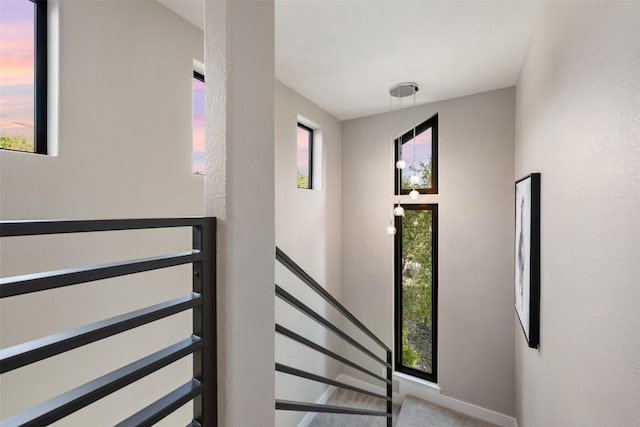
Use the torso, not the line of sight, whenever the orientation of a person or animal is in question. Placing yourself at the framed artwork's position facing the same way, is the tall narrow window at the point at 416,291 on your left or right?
on your right

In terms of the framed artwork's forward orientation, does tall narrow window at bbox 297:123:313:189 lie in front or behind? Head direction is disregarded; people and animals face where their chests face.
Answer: in front

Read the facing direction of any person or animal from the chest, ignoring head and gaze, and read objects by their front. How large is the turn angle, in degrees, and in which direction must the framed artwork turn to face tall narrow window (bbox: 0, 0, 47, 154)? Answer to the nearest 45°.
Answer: approximately 45° to its left

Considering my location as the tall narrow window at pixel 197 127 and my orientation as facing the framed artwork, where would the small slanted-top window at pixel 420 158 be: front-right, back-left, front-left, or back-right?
front-left

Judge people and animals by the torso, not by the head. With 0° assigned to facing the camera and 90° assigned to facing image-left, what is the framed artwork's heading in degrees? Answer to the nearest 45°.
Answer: approximately 90°

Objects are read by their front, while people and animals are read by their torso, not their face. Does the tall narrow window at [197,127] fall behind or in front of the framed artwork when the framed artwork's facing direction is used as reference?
in front

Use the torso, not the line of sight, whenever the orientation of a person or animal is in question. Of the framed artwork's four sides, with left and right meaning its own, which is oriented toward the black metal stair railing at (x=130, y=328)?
left

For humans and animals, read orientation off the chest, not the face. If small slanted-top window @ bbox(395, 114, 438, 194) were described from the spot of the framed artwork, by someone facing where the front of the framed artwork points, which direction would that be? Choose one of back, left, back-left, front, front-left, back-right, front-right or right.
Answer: front-right
